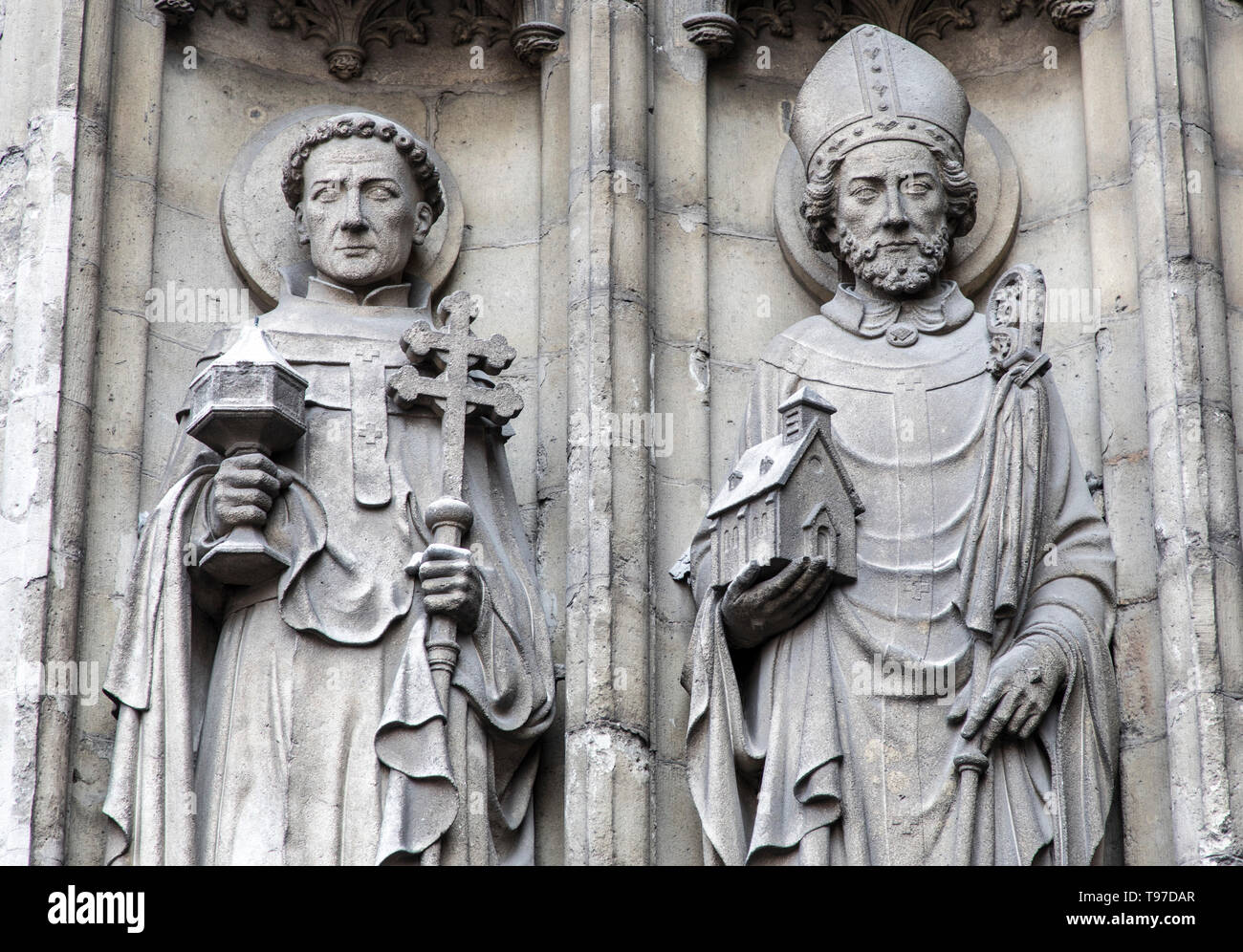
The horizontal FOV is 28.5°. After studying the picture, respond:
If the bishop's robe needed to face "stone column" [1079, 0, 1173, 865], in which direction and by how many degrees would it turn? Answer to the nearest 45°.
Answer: approximately 135° to its left

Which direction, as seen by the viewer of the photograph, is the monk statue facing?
facing the viewer

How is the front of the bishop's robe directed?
toward the camera

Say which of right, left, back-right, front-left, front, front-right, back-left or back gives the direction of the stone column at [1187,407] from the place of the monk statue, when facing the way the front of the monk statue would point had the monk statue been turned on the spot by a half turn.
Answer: right

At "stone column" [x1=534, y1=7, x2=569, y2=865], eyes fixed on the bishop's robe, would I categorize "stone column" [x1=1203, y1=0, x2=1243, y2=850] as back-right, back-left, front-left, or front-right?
front-left

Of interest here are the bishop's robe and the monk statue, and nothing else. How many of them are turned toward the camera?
2

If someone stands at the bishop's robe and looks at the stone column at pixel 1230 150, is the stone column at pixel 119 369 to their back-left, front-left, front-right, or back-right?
back-left

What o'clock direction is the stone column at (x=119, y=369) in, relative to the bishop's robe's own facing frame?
The stone column is roughly at 3 o'clock from the bishop's robe.

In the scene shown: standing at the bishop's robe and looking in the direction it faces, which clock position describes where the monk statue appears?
The monk statue is roughly at 3 o'clock from the bishop's robe.

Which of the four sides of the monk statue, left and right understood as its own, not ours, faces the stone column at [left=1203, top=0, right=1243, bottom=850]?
left
